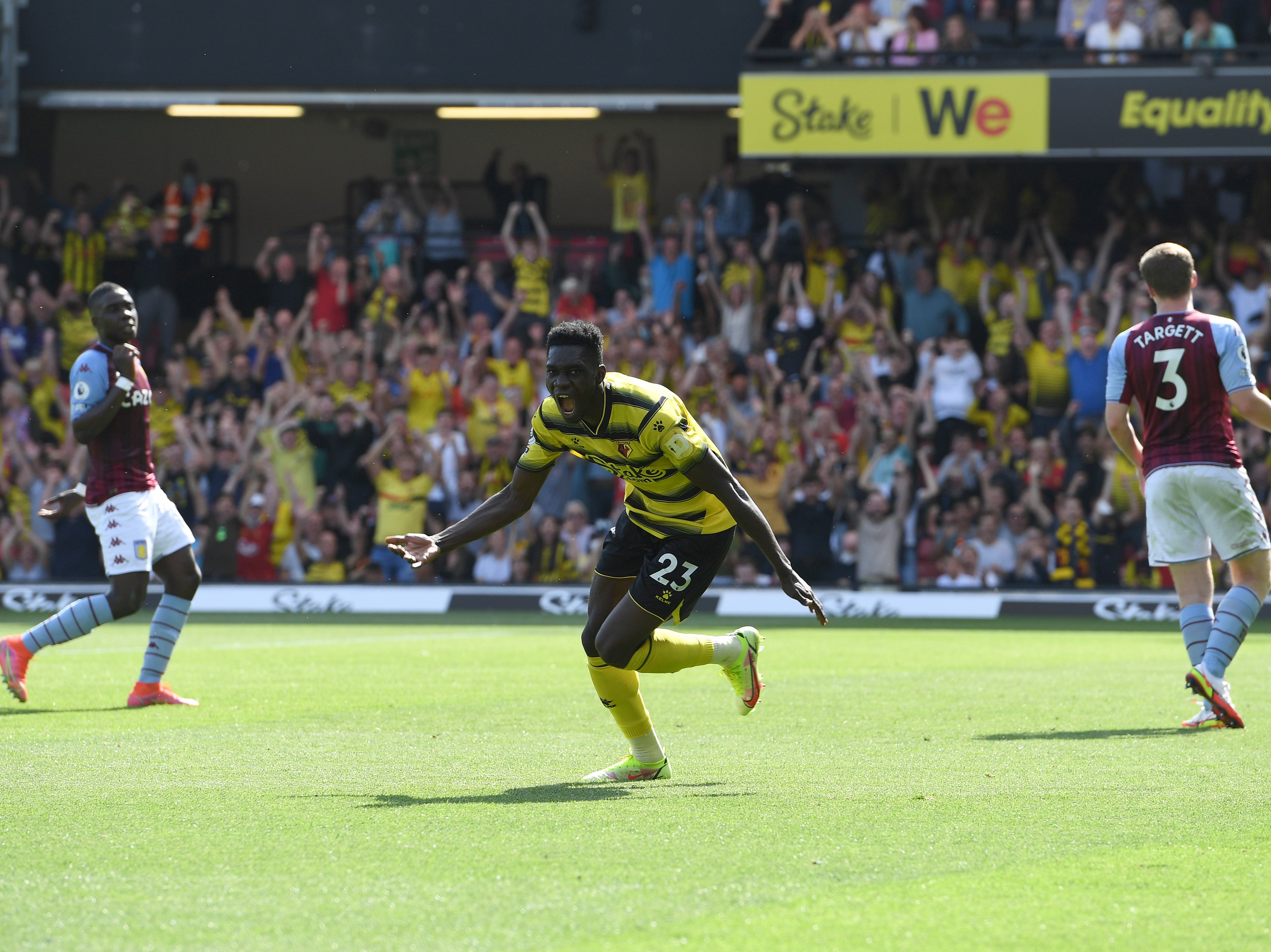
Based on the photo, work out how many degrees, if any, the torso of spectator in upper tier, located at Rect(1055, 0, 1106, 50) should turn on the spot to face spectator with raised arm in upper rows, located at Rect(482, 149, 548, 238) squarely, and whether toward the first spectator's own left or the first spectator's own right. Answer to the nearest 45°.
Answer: approximately 90° to the first spectator's own right

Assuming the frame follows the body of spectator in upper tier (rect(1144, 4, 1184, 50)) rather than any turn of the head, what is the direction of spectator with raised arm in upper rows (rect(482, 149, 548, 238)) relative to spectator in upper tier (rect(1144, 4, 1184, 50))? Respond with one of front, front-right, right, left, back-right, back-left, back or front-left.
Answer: right

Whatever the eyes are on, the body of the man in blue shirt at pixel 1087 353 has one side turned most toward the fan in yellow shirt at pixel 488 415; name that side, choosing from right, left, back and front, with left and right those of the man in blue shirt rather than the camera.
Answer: right

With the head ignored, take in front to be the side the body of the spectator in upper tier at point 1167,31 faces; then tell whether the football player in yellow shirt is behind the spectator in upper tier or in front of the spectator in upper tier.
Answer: in front

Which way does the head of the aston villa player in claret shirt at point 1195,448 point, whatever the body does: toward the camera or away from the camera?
away from the camera

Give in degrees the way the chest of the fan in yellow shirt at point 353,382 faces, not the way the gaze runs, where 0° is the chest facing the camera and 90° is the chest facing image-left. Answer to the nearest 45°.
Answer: approximately 0°

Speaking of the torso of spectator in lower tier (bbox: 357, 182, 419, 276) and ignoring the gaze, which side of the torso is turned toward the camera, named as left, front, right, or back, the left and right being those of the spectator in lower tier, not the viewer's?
front

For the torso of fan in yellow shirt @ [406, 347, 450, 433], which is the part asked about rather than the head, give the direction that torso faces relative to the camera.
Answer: toward the camera

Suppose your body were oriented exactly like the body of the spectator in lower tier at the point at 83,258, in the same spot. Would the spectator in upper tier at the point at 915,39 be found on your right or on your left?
on your left

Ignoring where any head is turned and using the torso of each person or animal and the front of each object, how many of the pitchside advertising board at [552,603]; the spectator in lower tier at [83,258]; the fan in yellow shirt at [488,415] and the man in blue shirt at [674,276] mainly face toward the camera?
4

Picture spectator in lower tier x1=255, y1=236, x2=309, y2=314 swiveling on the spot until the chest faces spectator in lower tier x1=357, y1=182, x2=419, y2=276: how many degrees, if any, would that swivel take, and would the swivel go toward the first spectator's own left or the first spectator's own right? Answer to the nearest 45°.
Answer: approximately 135° to the first spectator's own left

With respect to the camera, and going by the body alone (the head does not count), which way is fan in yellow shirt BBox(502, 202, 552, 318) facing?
toward the camera

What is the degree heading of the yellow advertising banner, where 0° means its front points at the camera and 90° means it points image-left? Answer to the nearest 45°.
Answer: approximately 0°
